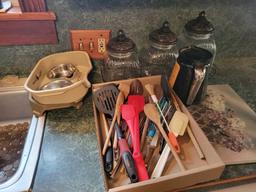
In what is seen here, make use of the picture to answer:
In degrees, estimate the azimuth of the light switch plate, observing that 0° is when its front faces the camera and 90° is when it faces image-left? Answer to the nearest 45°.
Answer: approximately 0°
